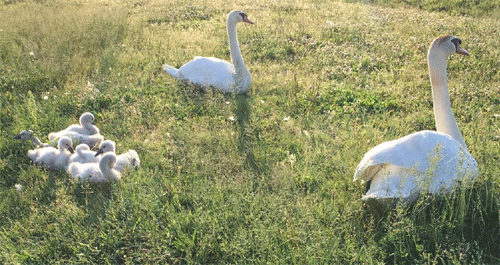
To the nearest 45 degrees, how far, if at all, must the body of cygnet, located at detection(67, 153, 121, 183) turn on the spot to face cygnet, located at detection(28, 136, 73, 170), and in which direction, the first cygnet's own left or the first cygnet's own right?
approximately 135° to the first cygnet's own left

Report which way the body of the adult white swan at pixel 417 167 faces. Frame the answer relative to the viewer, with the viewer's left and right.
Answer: facing to the right of the viewer

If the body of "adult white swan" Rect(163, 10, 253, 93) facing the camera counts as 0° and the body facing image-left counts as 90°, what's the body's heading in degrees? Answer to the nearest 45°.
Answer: approximately 270°

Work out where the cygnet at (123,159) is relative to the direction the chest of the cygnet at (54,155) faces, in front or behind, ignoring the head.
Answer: in front

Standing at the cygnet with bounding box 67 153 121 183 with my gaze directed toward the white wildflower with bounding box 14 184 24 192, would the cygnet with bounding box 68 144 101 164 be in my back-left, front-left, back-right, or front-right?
front-right

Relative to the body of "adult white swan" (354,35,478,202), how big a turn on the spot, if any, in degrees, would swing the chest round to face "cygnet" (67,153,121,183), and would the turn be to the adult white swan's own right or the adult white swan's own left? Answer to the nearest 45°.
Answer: approximately 180°

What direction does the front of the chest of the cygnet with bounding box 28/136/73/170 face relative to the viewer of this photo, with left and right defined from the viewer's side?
facing to the right of the viewer
